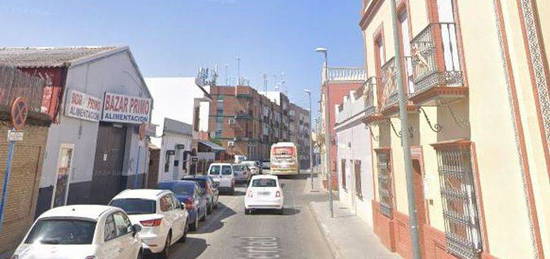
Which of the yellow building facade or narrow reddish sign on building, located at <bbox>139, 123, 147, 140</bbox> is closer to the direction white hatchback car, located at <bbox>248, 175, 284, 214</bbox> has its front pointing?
the narrow reddish sign on building

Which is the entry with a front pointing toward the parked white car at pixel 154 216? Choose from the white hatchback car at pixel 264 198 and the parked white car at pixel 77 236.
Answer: the parked white car at pixel 77 236

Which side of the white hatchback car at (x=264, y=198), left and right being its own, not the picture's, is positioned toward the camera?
back

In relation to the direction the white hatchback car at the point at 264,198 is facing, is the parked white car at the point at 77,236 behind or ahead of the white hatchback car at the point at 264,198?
behind

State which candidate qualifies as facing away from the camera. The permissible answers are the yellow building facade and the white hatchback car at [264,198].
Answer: the white hatchback car

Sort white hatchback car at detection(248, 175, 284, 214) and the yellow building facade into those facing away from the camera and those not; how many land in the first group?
1

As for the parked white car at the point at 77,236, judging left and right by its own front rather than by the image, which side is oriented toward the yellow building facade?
right

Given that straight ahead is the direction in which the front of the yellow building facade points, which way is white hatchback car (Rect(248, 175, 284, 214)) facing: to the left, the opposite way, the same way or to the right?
to the right

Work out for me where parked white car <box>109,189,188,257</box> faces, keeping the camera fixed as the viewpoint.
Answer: facing away from the viewer and to the right of the viewer

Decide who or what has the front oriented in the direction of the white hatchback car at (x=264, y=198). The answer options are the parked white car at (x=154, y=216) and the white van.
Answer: the parked white car

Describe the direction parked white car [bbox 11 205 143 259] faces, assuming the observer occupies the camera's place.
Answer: facing away from the viewer and to the right of the viewer
